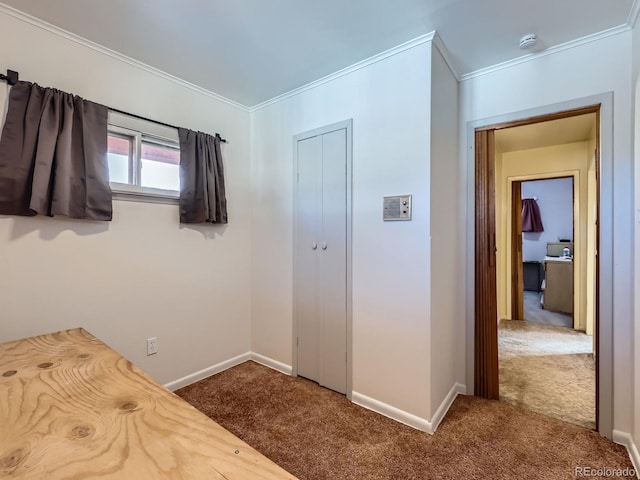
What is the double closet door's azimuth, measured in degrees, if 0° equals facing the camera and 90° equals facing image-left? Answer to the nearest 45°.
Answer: approximately 45°

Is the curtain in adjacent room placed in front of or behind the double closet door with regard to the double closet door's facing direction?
behind

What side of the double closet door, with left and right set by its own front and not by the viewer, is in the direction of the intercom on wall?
left

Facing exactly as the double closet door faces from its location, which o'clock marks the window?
The window is roughly at 1 o'clock from the double closet door.

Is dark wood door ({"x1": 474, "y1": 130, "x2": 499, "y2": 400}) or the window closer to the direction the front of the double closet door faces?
the window

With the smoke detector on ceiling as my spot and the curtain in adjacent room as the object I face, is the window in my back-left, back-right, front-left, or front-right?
back-left

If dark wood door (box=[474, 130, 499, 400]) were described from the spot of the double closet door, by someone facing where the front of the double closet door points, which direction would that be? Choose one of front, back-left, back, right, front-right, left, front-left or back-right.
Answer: back-left
